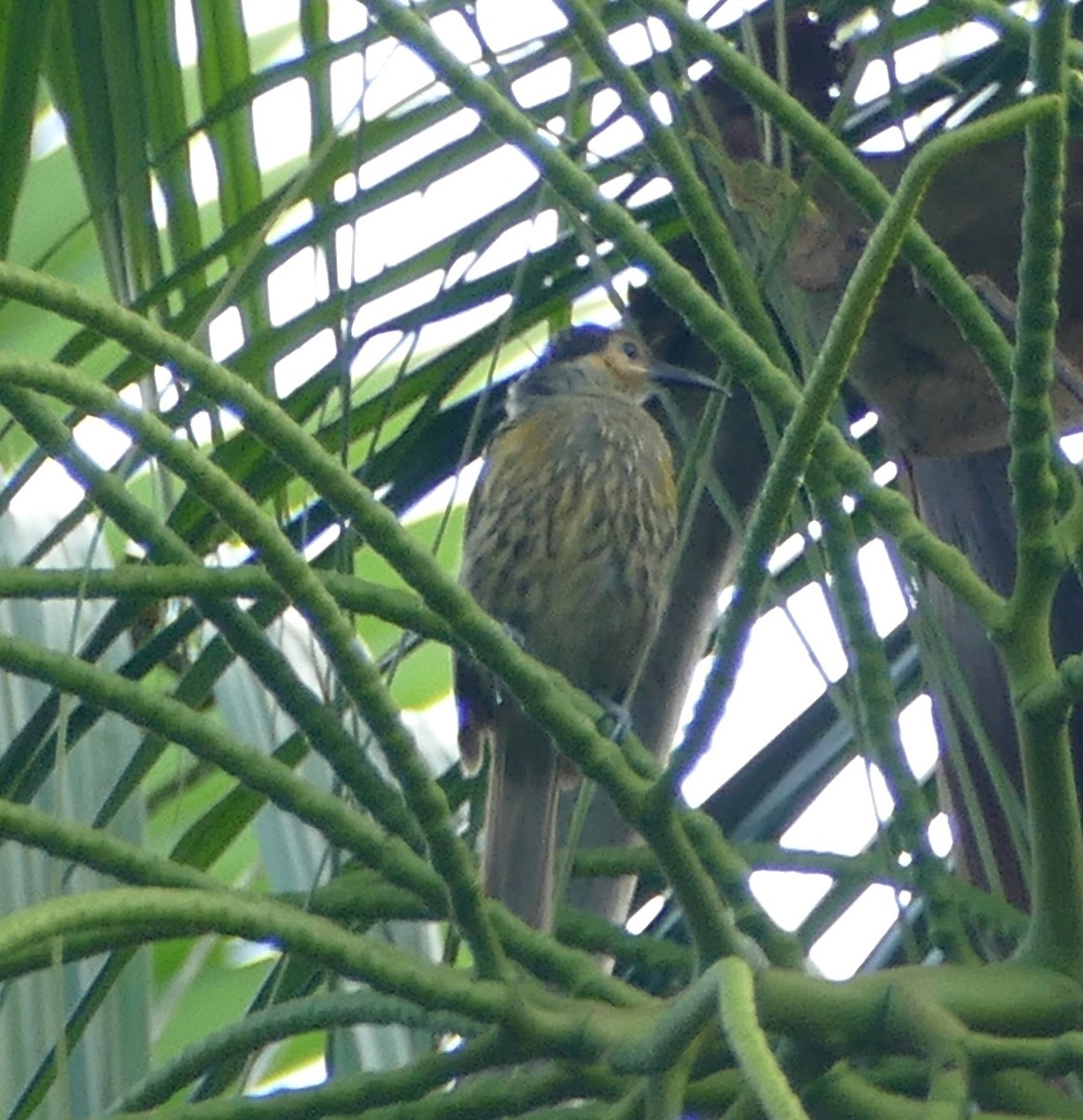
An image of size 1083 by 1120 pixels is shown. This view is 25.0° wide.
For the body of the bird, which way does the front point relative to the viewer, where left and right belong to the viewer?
facing the viewer and to the right of the viewer
